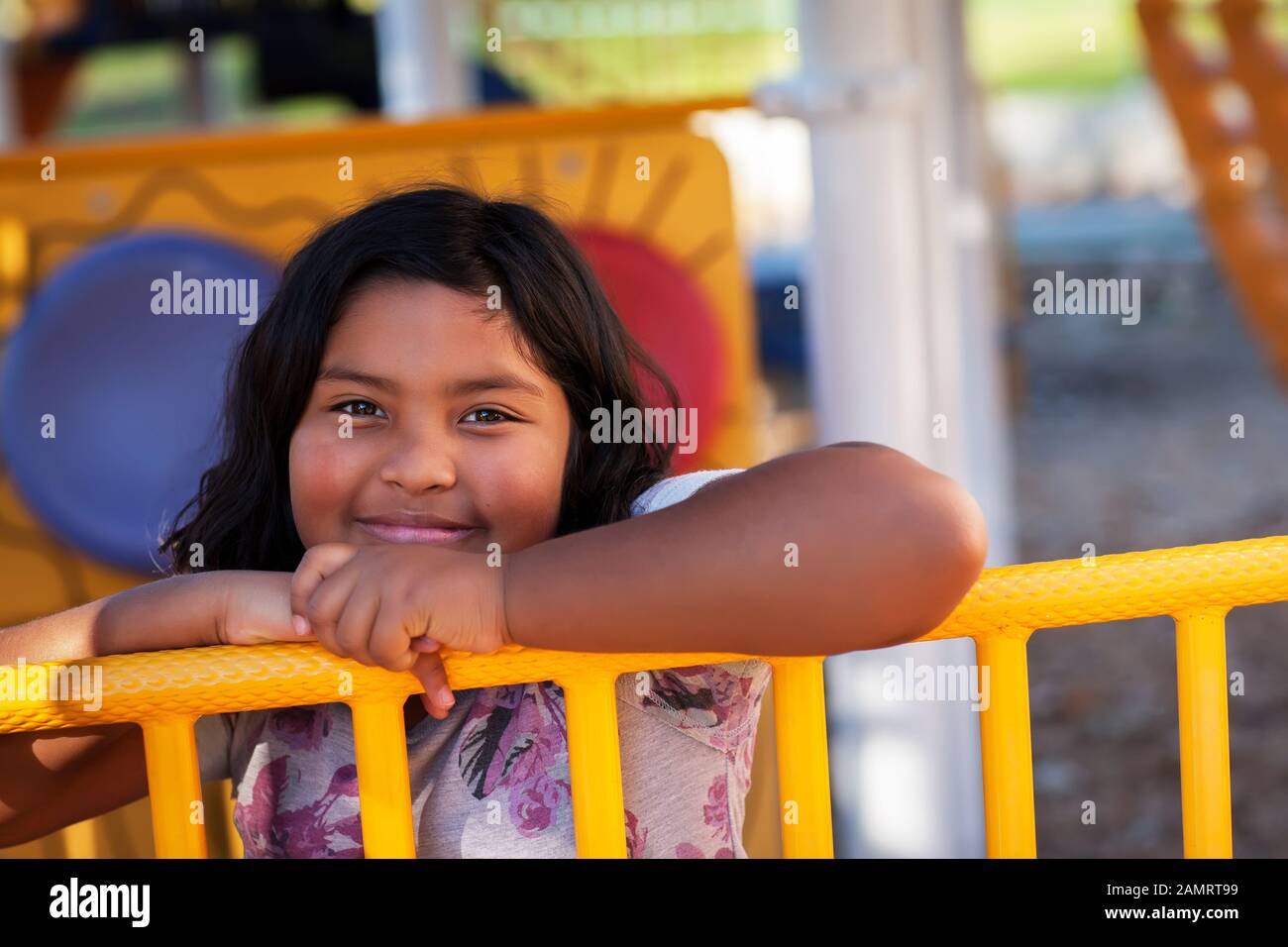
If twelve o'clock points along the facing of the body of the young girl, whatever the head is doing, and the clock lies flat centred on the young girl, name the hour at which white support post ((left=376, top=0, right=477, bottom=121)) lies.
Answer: The white support post is roughly at 6 o'clock from the young girl.

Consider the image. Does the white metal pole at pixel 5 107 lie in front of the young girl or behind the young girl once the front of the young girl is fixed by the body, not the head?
behind

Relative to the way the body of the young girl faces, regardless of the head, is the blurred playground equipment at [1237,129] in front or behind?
behind

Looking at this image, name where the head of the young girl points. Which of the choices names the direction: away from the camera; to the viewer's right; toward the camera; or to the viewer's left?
toward the camera

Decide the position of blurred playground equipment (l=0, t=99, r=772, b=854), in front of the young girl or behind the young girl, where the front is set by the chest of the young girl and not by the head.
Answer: behind

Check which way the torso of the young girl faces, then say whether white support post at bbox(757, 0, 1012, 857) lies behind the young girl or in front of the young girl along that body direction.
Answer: behind

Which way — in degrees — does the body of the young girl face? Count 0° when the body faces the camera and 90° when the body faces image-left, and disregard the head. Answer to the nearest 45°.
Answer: approximately 0°
